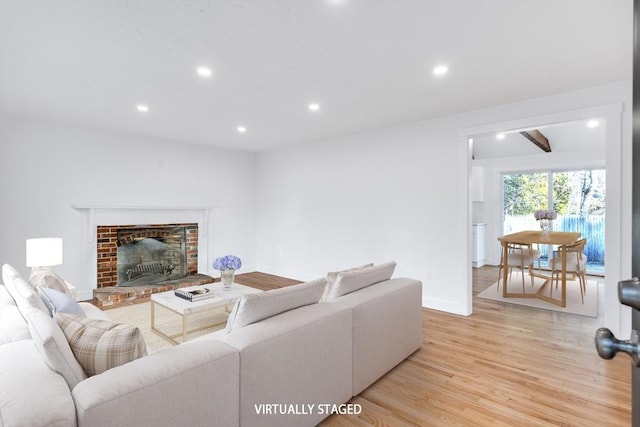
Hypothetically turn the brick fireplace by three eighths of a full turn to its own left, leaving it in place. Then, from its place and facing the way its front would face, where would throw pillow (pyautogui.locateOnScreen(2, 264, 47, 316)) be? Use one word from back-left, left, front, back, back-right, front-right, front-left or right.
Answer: back

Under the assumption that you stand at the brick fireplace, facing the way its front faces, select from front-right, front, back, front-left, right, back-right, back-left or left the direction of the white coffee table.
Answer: front-right

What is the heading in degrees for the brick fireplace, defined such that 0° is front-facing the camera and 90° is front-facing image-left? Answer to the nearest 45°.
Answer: approximately 315°

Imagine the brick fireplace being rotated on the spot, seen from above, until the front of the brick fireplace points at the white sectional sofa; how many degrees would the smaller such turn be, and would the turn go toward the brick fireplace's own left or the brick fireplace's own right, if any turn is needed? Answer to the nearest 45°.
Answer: approximately 45° to the brick fireplace's own right

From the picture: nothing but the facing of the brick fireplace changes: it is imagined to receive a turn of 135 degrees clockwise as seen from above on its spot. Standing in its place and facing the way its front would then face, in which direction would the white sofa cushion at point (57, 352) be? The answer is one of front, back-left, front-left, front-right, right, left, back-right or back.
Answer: left

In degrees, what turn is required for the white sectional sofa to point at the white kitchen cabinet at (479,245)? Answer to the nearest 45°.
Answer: approximately 90° to its right

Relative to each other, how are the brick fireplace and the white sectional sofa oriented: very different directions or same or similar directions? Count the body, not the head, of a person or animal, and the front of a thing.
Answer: very different directions

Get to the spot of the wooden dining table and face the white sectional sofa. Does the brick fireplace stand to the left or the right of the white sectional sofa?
right
